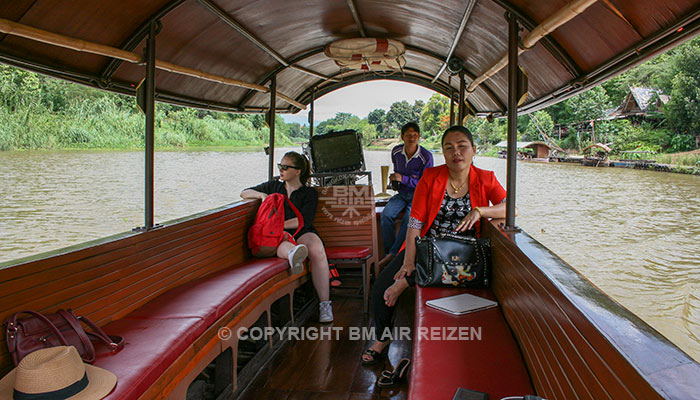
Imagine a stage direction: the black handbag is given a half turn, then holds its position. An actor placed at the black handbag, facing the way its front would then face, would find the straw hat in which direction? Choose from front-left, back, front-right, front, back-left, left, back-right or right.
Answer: back-left

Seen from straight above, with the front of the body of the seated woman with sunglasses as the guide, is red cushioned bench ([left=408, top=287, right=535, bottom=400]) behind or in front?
in front

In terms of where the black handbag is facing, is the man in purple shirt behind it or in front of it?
behind

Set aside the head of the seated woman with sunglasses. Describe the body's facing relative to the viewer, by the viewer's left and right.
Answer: facing the viewer

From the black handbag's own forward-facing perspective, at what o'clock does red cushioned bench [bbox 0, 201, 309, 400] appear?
The red cushioned bench is roughly at 2 o'clock from the black handbag.

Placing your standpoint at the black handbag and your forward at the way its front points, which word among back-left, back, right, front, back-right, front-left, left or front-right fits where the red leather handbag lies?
front-right

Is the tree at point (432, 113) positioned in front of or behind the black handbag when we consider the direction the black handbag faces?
behind

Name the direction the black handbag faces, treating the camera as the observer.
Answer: facing the viewer

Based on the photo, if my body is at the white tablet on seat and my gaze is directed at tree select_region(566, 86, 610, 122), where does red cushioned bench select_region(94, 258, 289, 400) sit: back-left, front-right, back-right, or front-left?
back-left

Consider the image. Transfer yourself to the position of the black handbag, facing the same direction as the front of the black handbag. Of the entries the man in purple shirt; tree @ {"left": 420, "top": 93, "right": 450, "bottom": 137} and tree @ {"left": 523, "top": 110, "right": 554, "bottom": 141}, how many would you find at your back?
3
